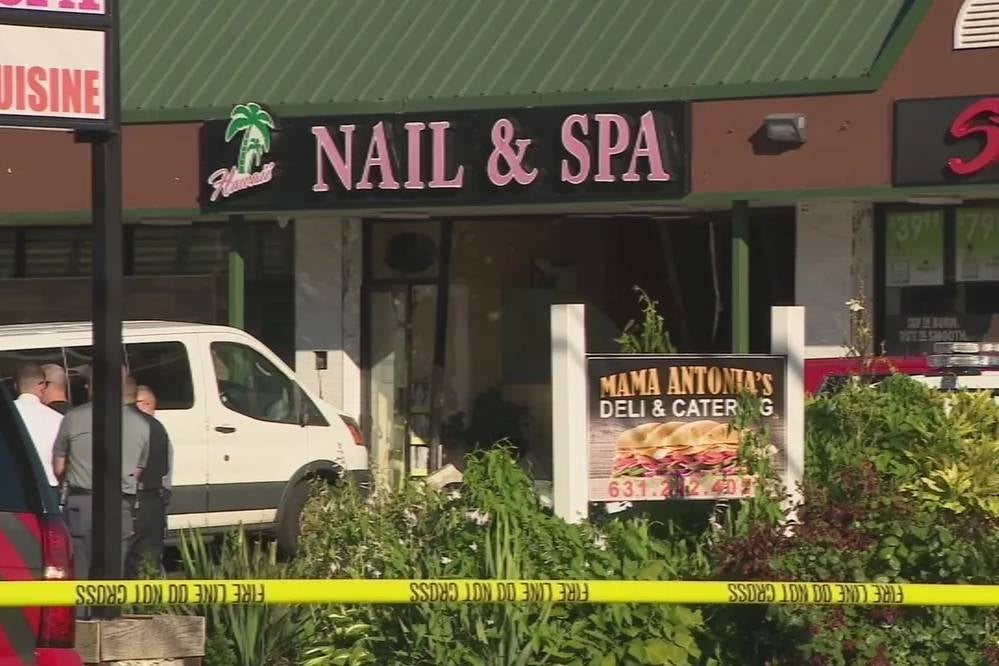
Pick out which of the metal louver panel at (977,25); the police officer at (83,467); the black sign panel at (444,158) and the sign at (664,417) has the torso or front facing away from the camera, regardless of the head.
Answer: the police officer

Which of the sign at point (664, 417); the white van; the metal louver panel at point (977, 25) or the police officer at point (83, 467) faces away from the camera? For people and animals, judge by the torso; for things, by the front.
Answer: the police officer

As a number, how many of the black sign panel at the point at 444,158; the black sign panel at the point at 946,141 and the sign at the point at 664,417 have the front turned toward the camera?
3

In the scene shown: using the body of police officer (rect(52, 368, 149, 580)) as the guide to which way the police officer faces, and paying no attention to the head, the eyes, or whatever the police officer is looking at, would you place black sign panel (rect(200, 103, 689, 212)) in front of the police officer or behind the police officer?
in front

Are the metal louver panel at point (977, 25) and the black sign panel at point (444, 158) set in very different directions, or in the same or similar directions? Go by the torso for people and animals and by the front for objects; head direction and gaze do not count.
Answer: same or similar directions

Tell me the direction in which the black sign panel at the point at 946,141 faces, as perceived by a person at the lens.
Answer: facing the viewer

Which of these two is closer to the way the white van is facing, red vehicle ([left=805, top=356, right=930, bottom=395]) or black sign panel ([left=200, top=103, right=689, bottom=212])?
the red vehicle

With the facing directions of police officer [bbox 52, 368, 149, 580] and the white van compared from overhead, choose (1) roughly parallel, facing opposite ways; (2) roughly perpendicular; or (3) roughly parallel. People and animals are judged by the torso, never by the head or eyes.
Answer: roughly perpendicular

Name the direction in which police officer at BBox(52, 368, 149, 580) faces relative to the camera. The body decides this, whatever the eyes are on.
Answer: away from the camera

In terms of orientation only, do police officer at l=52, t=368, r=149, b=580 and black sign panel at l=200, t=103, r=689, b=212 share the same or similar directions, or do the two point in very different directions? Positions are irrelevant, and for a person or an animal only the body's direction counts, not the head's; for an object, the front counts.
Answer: very different directions

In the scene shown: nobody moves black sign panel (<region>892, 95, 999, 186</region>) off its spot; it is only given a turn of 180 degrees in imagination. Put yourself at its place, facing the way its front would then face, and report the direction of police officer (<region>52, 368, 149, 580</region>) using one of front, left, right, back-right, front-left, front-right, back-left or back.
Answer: back-left

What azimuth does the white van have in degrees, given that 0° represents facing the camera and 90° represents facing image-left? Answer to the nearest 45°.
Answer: approximately 270°

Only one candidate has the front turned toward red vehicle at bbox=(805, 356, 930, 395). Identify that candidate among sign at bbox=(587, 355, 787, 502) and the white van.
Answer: the white van

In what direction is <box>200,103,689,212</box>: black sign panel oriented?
toward the camera

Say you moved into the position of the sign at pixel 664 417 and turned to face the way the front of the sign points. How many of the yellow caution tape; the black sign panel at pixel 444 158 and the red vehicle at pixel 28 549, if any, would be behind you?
1

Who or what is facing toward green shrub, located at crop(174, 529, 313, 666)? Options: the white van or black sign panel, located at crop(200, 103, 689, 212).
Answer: the black sign panel

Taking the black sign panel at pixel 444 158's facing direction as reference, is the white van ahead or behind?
ahead

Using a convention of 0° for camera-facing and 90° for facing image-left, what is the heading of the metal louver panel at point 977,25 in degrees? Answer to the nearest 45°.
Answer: approximately 0°
